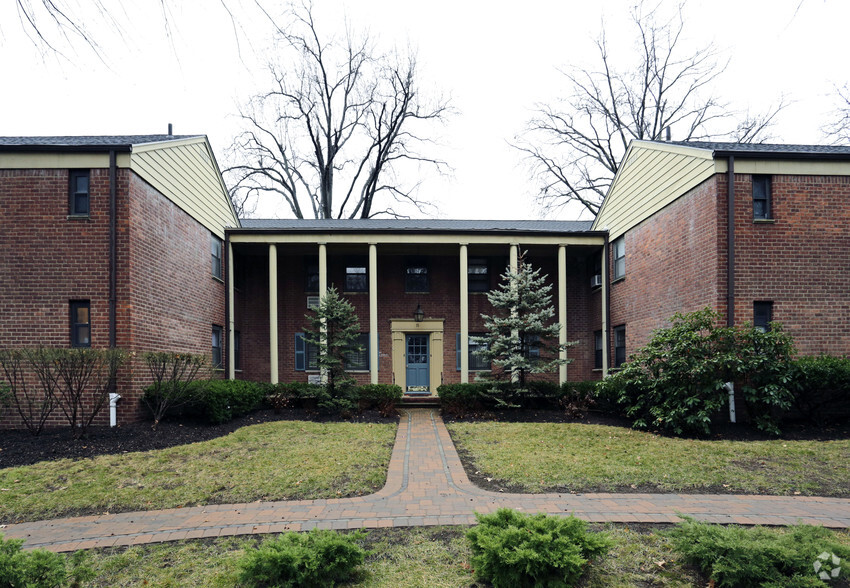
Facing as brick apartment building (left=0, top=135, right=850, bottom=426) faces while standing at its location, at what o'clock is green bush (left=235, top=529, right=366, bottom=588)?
The green bush is roughly at 12 o'clock from the brick apartment building.

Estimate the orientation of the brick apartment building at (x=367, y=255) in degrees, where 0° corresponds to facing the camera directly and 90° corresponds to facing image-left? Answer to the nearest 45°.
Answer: approximately 0°

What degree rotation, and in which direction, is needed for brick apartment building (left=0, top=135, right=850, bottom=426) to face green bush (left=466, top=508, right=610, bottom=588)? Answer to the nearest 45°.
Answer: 0° — it already faces it
